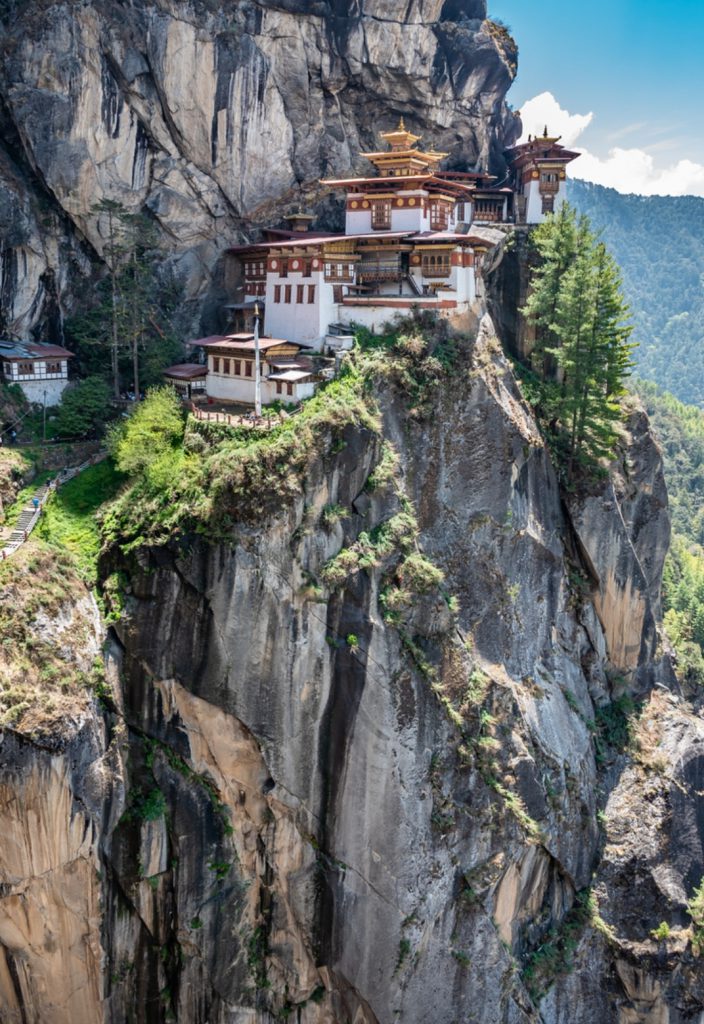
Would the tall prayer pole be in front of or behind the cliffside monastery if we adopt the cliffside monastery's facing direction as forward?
in front

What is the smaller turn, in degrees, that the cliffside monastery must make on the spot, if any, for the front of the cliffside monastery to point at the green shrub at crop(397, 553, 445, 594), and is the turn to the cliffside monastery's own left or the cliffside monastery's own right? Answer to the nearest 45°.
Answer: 0° — it already faces it

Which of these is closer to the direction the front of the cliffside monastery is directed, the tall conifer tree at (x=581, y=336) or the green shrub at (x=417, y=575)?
the green shrub

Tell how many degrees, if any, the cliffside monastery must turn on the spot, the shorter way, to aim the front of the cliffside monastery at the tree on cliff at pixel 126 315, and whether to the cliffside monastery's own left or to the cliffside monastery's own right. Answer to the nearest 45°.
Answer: approximately 90° to the cliffside monastery's own right

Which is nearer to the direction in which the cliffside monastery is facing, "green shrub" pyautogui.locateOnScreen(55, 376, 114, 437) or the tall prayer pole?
the tall prayer pole

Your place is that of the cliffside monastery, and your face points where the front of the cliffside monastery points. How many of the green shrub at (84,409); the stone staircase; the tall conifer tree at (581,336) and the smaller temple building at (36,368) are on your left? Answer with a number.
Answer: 1

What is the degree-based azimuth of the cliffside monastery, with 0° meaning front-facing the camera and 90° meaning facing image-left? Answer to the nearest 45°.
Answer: approximately 0°

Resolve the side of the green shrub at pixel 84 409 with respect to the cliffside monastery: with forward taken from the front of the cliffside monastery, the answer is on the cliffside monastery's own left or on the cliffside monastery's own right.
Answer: on the cliffside monastery's own right

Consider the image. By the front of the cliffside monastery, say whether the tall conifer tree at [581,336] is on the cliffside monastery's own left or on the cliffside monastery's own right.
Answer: on the cliffside monastery's own left

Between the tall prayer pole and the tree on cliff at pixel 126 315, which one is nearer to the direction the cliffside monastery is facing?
the tall prayer pole

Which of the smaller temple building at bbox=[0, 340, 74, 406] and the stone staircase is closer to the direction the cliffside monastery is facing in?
the stone staircase

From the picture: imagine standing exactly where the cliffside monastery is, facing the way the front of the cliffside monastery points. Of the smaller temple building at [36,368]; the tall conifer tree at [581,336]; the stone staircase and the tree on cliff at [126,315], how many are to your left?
1
